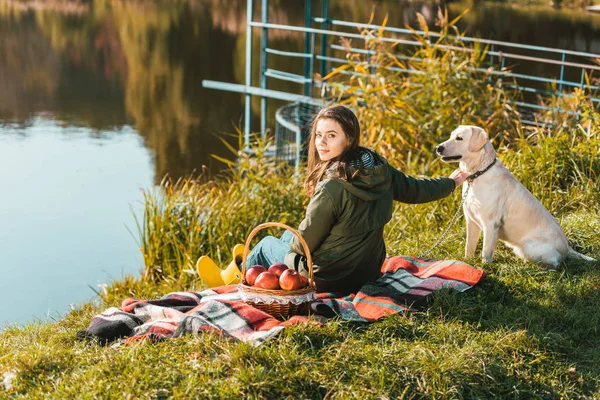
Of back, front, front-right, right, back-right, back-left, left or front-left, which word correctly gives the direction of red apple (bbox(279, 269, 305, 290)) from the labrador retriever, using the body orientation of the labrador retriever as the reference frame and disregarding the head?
front-left

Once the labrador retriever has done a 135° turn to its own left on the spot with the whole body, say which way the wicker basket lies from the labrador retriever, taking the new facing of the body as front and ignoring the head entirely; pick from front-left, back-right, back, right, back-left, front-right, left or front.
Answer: right

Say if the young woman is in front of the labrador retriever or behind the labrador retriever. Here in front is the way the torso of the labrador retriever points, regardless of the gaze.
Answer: in front

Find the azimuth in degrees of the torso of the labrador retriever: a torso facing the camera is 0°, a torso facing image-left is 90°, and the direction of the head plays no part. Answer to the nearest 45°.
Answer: approximately 90°

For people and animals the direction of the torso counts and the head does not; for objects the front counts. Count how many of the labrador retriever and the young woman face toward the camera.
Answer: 0

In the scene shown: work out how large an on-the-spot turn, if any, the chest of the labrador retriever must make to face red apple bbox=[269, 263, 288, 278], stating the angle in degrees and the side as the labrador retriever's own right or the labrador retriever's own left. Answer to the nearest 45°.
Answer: approximately 45° to the labrador retriever's own left
